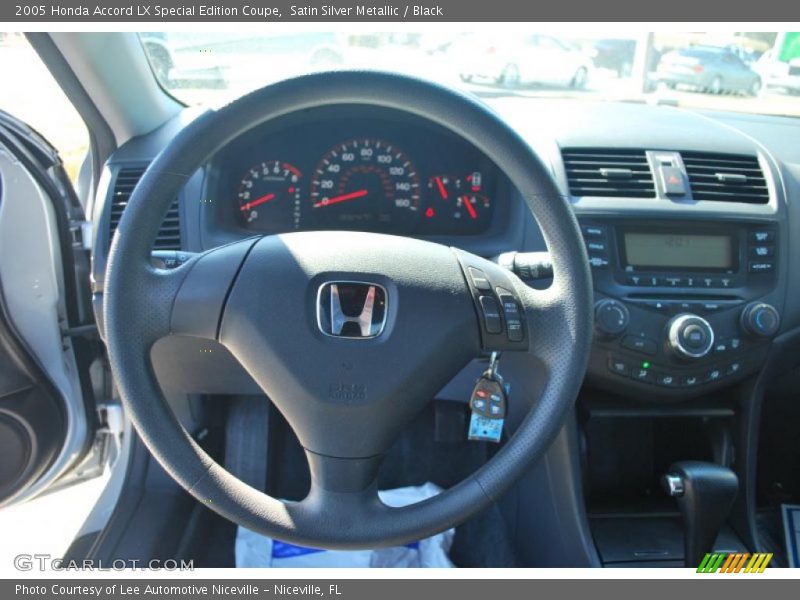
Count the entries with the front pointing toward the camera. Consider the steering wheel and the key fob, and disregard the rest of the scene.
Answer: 2

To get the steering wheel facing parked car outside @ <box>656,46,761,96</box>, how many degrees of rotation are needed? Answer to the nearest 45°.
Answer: approximately 135° to its left

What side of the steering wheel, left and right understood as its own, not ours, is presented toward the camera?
front

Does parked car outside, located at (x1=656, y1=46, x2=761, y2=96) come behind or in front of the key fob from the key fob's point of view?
behind

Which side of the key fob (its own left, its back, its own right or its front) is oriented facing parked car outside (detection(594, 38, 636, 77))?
back
